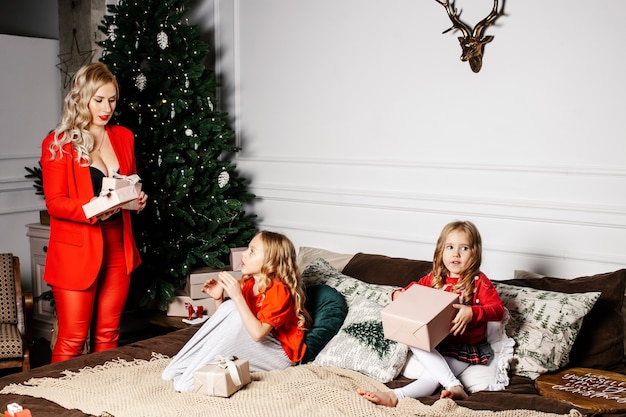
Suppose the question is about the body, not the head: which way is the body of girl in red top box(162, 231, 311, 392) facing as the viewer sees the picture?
to the viewer's left

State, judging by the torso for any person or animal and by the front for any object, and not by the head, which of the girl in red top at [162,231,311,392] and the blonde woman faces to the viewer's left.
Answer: the girl in red top

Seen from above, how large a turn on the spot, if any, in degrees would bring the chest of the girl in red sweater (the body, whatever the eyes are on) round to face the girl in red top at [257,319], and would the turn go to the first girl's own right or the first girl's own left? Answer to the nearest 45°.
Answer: approximately 45° to the first girl's own right

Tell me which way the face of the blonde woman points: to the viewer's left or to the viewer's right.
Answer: to the viewer's right

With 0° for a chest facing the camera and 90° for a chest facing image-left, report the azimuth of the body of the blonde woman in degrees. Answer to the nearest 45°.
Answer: approximately 315°

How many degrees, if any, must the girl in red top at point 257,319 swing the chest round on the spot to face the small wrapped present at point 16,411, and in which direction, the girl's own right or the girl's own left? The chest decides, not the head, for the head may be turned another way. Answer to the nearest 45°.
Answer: approximately 45° to the girl's own left

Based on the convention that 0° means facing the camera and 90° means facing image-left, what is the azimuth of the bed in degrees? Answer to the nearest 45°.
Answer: approximately 45°
